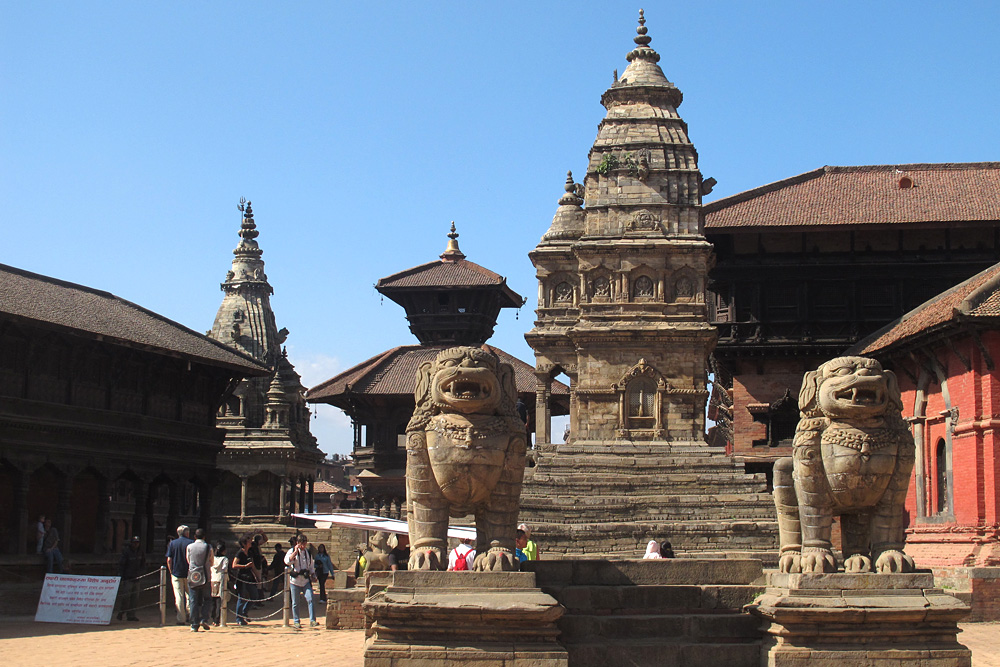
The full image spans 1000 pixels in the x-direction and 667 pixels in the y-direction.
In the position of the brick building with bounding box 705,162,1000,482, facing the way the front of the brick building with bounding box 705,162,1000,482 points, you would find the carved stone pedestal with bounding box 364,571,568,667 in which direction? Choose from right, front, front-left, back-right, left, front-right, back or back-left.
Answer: front

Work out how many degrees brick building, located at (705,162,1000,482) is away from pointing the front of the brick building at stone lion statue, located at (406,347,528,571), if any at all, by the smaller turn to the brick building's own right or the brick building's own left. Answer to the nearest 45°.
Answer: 0° — it already faces it

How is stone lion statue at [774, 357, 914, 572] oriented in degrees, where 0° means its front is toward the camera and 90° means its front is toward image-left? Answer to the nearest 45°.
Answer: approximately 315°

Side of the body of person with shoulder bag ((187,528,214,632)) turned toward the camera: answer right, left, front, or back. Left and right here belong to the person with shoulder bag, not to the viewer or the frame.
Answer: back

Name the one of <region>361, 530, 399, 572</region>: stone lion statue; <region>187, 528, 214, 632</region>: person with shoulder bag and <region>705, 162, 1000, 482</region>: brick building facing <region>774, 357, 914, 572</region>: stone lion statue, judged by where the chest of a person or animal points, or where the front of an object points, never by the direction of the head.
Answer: the brick building

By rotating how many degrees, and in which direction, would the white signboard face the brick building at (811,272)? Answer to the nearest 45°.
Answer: approximately 135° to its left

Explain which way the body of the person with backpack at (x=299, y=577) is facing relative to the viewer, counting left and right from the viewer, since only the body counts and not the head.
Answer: facing the viewer

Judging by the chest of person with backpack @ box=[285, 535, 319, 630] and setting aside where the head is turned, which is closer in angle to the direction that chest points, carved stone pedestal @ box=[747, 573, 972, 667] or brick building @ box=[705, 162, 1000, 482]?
the carved stone pedestal

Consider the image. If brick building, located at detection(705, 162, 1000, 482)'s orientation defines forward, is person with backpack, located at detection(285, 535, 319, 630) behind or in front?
in front

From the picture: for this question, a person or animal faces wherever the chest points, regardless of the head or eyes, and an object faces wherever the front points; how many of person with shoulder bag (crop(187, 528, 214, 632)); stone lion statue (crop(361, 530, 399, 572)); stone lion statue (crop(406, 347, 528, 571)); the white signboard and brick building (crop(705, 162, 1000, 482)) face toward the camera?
3

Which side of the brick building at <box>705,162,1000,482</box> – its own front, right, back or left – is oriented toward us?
front
